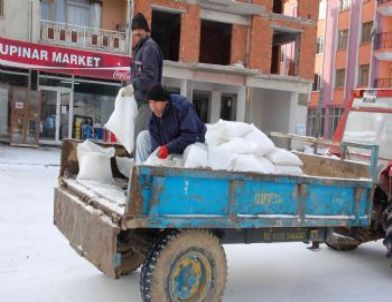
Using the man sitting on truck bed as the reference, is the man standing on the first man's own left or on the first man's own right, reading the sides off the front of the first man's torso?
on the first man's own right

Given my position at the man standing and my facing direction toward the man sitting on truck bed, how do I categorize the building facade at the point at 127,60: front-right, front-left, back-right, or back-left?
back-left

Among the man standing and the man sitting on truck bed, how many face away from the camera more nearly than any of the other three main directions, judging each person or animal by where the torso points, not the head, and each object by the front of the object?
0

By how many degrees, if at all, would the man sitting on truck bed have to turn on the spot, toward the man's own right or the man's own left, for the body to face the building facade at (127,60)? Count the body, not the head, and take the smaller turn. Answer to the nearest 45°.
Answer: approximately 135° to the man's own right

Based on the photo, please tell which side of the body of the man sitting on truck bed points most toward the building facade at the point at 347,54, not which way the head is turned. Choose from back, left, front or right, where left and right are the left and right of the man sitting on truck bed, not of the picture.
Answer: back

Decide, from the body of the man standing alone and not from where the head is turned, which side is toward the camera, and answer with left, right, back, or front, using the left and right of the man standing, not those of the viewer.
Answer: left
